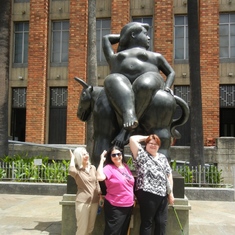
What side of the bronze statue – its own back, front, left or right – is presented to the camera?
front

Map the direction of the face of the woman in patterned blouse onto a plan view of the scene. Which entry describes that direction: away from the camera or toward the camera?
toward the camera

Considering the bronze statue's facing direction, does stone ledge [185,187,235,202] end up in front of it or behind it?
behind

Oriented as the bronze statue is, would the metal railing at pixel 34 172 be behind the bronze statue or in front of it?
behind
